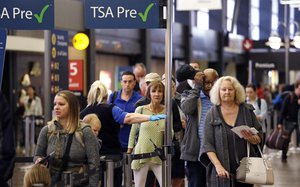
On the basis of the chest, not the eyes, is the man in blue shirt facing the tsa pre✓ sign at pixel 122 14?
yes

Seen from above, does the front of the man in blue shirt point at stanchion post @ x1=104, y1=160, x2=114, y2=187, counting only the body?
yes

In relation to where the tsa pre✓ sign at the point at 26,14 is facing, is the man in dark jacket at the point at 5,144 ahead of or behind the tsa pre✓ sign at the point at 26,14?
ahead
